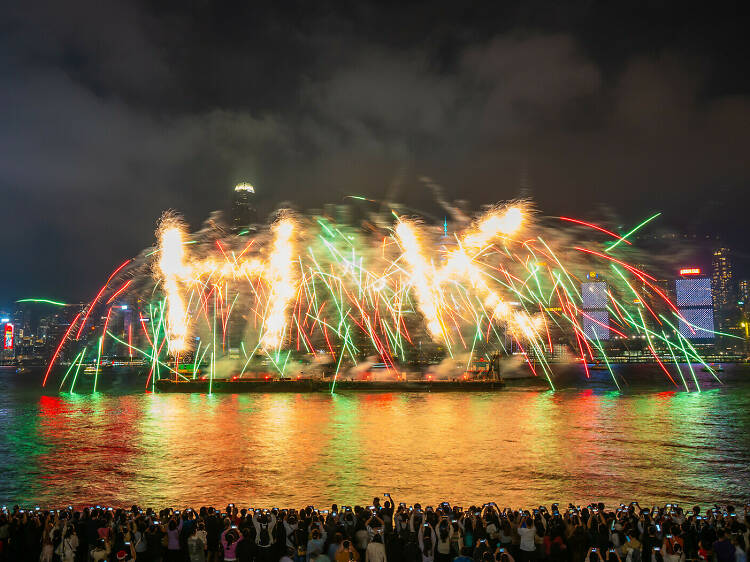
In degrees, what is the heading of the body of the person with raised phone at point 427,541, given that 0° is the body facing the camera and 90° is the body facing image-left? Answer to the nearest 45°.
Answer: approximately 180°

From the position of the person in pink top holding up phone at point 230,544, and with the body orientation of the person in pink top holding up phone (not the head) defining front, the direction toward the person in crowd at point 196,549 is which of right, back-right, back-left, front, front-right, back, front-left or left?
front-left

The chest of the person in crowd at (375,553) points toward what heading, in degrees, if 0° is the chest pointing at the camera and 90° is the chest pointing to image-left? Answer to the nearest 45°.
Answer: approximately 180°

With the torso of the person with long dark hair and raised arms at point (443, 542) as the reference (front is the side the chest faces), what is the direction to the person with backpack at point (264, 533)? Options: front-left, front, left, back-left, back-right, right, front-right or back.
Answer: left

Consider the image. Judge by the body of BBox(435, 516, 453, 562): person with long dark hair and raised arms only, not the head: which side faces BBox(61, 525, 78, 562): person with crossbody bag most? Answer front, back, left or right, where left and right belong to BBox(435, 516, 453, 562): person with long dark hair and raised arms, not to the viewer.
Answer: left

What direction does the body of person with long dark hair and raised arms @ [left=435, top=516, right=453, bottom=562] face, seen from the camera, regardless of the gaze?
away from the camera

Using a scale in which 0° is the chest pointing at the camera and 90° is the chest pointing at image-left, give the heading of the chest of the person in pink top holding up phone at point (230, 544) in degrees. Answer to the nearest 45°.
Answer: approximately 180°

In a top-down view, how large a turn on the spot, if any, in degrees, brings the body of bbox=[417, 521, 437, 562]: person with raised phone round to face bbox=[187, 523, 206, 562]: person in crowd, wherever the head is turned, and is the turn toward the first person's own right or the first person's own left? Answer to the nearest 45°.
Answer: approximately 90° to the first person's own left

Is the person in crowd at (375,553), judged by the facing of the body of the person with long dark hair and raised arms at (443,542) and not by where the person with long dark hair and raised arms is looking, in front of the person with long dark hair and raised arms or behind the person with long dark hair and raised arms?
behind

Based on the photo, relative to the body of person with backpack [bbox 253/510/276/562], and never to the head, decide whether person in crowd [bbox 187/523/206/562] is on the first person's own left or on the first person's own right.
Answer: on the first person's own left

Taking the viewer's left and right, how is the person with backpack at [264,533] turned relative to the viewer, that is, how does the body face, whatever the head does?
facing away from the viewer
